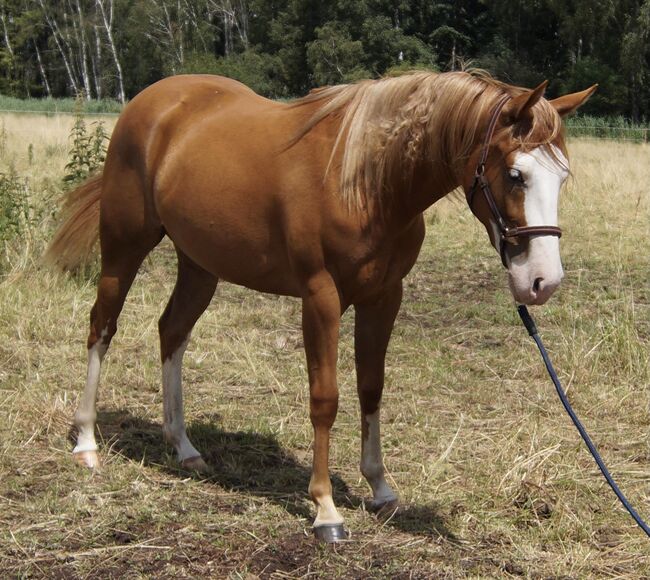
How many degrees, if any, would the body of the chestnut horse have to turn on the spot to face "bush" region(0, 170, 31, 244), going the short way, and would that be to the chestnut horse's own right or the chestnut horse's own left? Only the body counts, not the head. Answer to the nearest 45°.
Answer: approximately 180°

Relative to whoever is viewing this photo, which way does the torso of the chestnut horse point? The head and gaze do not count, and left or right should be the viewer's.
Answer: facing the viewer and to the right of the viewer

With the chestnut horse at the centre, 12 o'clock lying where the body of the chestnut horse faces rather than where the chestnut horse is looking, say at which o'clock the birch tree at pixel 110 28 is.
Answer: The birch tree is roughly at 7 o'clock from the chestnut horse.

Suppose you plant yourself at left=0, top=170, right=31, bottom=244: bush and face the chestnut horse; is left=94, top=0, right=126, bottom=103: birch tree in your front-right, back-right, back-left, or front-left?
back-left

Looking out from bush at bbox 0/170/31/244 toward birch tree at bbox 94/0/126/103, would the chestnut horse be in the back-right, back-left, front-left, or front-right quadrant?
back-right
